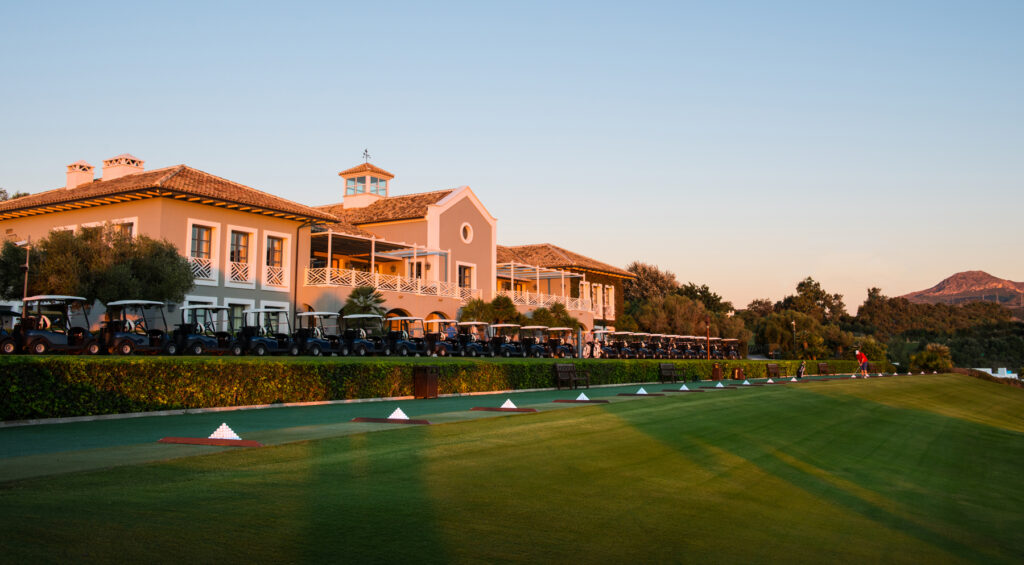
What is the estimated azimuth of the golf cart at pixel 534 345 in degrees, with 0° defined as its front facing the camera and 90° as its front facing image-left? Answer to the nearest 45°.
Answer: approximately 315°

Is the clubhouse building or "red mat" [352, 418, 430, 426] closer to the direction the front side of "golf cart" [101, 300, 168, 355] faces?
the red mat

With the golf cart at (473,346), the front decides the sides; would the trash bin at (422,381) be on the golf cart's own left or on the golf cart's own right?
on the golf cart's own right

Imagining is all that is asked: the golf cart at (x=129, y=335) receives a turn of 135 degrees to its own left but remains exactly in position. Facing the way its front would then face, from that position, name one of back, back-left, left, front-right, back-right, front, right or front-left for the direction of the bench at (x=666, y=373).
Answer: right

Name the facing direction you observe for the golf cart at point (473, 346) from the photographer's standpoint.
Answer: facing the viewer and to the right of the viewer

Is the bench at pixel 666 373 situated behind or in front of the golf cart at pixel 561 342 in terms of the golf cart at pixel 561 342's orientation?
in front

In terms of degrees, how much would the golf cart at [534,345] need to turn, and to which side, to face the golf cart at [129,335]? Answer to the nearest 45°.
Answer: approximately 90° to its right

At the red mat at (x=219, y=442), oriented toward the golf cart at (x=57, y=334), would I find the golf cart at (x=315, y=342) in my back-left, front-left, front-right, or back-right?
front-right

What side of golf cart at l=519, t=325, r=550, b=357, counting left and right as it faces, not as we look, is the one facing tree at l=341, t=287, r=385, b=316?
right

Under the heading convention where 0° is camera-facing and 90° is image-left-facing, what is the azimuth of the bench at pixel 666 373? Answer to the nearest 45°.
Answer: approximately 315°

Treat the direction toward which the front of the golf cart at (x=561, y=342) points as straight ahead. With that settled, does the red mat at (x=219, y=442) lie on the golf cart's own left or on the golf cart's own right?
on the golf cart's own right

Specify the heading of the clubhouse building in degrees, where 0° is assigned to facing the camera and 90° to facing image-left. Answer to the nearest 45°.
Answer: approximately 315°
